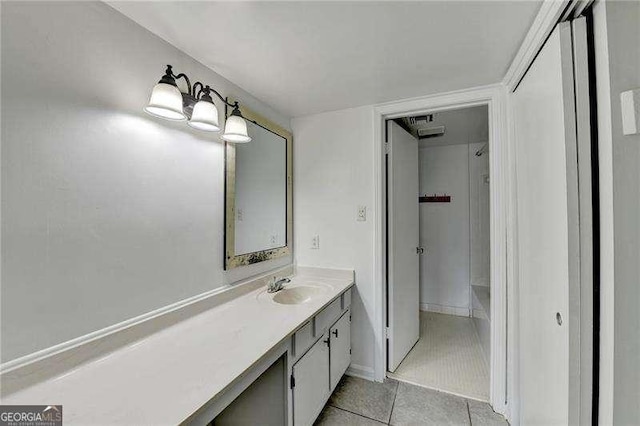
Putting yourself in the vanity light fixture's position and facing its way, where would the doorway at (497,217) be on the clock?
The doorway is roughly at 11 o'clock from the vanity light fixture.

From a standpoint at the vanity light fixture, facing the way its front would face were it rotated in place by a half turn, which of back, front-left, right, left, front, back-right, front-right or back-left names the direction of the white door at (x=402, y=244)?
back-right

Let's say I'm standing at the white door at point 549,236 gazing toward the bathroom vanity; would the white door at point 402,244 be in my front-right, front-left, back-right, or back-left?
front-right

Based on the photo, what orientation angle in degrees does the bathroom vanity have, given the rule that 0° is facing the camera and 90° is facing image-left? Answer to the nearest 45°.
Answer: approximately 315°

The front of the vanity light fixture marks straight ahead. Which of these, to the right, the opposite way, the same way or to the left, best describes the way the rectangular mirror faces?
the same way

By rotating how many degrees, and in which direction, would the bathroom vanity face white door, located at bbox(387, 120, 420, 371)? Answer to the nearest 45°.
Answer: approximately 90° to its left

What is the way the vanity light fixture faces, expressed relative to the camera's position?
facing the viewer and to the right of the viewer

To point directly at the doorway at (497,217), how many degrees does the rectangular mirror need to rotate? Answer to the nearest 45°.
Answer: approximately 45° to its left

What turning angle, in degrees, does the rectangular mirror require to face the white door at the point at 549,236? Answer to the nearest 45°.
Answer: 0° — it already faces it

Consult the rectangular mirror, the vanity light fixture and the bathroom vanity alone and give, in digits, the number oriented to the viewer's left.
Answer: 0

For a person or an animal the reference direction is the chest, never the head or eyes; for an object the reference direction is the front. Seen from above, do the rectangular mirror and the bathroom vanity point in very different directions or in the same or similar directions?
same or similar directions

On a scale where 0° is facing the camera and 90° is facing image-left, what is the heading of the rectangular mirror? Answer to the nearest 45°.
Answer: approximately 315°

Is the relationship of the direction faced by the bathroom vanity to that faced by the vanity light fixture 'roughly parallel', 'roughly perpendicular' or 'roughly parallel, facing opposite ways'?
roughly parallel

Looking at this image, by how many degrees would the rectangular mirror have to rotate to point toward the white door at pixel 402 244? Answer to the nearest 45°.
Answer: approximately 45° to its left
